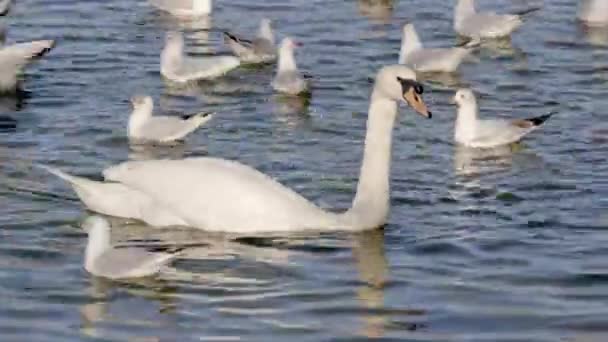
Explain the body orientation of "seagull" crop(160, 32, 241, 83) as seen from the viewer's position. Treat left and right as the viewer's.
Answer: facing to the left of the viewer

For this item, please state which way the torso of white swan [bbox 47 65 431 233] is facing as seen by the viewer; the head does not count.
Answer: to the viewer's right

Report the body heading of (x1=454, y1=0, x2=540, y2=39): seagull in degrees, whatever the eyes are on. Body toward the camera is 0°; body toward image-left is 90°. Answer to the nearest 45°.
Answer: approximately 90°

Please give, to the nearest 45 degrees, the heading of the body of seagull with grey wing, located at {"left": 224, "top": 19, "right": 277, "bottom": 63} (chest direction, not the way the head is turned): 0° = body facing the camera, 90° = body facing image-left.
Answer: approximately 270°

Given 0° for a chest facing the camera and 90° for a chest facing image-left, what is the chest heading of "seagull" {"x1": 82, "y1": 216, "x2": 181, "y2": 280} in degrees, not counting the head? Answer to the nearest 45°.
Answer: approximately 90°

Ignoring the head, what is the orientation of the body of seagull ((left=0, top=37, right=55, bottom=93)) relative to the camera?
to the viewer's left
